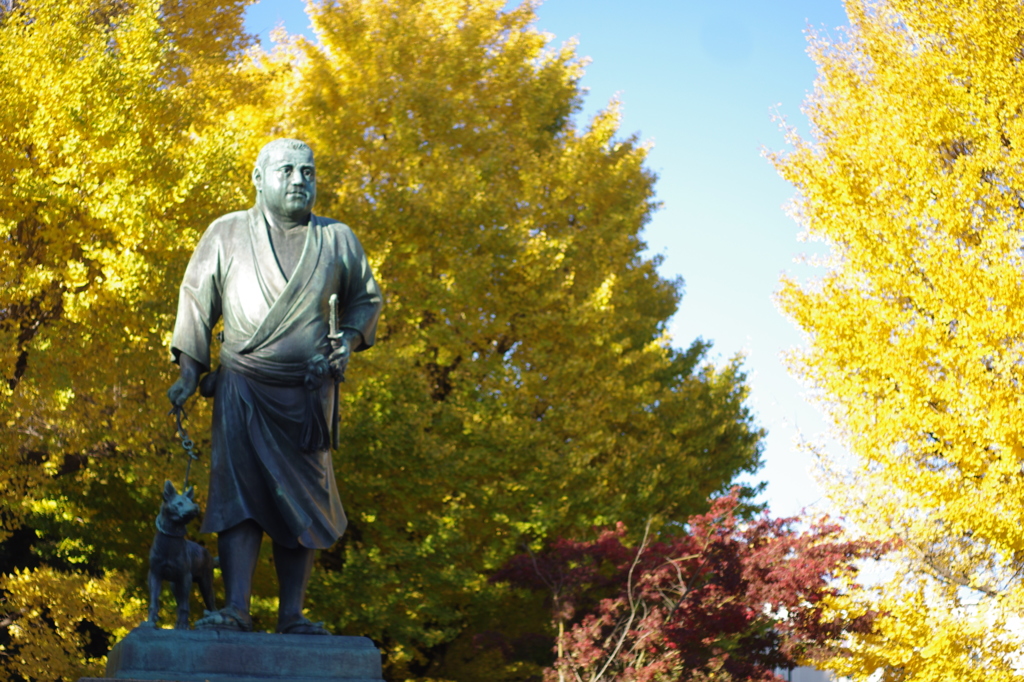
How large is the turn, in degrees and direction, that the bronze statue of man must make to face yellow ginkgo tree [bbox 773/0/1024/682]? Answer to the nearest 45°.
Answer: approximately 135° to its left

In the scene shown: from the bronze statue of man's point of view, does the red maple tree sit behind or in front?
behind

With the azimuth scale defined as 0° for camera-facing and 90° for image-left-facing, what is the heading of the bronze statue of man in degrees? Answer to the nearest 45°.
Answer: approximately 0°

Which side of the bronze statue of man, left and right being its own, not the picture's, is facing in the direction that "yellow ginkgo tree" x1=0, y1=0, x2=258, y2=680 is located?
back
